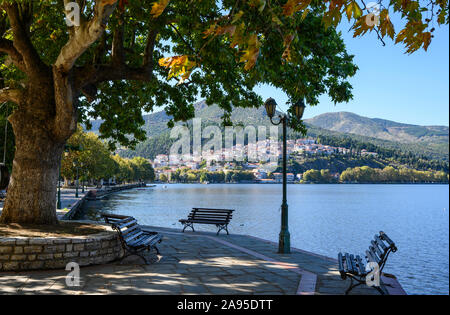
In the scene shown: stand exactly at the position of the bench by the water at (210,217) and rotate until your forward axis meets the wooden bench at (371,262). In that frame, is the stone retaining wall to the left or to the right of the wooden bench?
right

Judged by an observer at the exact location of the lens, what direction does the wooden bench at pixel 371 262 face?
facing to the left of the viewer

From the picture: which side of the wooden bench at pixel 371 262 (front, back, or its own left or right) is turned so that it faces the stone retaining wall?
front

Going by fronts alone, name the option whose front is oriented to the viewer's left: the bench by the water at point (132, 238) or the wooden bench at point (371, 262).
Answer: the wooden bench

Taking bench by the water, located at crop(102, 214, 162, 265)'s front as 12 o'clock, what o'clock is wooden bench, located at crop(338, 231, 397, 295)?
The wooden bench is roughly at 12 o'clock from the bench by the water.
